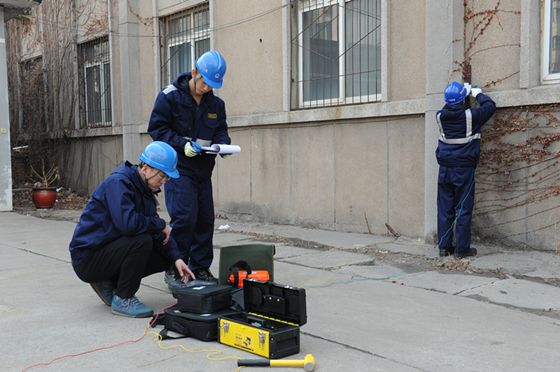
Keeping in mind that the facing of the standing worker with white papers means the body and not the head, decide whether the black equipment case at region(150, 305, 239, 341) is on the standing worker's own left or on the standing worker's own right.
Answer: on the standing worker's own right

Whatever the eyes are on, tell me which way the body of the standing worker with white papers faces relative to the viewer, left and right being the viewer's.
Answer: facing the viewer and to the right of the viewer

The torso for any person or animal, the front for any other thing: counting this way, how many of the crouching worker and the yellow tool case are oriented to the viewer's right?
1

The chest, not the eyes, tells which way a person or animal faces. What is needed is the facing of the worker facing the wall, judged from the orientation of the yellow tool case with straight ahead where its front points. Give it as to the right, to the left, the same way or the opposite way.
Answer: the opposite way

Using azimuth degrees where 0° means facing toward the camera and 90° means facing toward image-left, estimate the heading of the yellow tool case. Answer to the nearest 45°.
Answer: approximately 45°

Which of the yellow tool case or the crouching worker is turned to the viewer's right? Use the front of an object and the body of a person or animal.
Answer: the crouching worker

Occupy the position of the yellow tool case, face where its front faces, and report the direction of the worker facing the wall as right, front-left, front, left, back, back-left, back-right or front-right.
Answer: back

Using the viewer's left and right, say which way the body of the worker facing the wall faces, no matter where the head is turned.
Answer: facing away from the viewer and to the right of the viewer

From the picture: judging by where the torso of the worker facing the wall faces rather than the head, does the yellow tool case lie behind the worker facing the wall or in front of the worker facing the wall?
behind

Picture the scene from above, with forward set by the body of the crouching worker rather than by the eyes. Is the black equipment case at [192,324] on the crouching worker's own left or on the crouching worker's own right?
on the crouching worker's own right

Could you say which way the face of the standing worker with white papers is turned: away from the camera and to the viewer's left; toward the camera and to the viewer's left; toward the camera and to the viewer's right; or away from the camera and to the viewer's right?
toward the camera and to the viewer's right

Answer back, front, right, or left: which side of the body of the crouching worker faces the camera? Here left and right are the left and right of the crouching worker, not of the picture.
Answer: right

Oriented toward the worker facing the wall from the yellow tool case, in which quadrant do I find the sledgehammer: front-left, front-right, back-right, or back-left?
back-right
